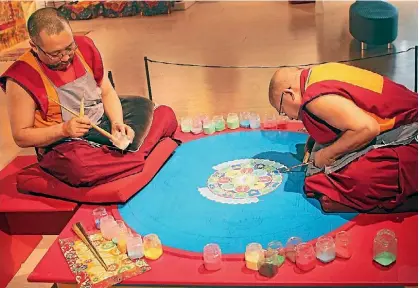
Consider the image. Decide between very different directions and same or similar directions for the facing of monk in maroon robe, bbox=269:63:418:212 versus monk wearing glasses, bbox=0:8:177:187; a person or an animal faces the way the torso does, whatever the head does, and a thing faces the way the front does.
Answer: very different directions

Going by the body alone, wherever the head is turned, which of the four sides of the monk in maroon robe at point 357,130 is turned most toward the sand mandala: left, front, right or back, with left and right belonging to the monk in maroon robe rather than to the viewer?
front

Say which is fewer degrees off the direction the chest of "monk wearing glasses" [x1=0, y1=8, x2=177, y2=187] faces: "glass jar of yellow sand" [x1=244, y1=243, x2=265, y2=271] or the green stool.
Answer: the glass jar of yellow sand

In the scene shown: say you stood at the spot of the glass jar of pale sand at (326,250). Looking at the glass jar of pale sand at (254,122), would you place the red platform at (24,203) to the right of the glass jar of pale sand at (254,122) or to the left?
left

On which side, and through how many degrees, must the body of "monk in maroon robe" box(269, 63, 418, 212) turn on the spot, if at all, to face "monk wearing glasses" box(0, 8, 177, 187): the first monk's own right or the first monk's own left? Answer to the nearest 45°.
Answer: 0° — they already face them

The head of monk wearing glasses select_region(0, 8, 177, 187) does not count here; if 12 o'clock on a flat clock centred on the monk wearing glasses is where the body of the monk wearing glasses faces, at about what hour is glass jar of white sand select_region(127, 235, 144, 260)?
The glass jar of white sand is roughly at 1 o'clock from the monk wearing glasses.

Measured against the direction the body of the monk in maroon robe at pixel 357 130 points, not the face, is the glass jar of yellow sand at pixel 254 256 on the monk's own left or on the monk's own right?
on the monk's own left

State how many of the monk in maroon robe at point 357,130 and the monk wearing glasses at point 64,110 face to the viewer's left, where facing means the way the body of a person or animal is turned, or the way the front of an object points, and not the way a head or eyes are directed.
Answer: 1

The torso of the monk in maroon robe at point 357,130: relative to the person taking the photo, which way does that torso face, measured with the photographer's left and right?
facing to the left of the viewer

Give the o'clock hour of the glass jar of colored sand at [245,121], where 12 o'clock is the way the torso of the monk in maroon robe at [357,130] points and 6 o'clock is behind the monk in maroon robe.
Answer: The glass jar of colored sand is roughly at 2 o'clock from the monk in maroon robe.

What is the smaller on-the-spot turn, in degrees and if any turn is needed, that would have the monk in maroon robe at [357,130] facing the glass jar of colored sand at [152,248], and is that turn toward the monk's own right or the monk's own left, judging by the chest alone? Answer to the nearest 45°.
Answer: approximately 45° to the monk's own left

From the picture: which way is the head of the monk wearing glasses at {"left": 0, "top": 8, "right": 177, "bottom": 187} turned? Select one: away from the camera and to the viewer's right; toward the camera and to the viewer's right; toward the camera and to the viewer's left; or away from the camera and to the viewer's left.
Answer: toward the camera and to the viewer's right

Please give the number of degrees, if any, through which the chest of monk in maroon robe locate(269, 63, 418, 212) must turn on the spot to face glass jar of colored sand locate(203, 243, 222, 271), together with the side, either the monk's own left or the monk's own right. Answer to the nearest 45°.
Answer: approximately 45° to the monk's own left

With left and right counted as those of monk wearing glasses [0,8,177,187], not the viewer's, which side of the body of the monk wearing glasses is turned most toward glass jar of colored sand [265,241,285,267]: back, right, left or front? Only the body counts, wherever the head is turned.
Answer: front

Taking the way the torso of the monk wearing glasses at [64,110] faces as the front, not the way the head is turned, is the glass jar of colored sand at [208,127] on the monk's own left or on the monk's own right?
on the monk's own left

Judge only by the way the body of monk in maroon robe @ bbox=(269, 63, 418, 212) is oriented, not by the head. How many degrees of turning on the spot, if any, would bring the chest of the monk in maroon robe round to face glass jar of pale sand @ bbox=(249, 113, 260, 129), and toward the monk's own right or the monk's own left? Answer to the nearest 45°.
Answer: approximately 45° to the monk's own right
